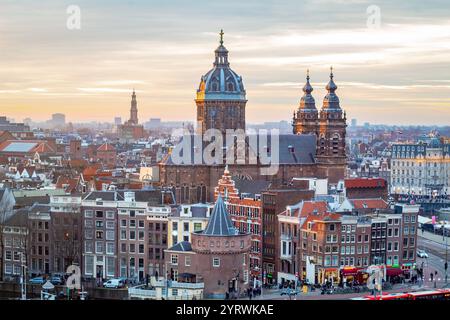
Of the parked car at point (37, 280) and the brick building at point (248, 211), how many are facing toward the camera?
1

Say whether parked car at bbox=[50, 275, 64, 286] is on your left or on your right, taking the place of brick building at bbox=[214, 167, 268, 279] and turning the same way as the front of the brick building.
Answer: on your right

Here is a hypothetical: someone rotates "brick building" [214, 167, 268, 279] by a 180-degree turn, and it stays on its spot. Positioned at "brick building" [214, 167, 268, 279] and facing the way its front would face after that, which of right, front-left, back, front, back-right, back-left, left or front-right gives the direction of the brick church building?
front

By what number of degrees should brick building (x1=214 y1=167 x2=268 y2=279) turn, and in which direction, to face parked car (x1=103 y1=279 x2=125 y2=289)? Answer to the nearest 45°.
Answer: approximately 45° to its right
